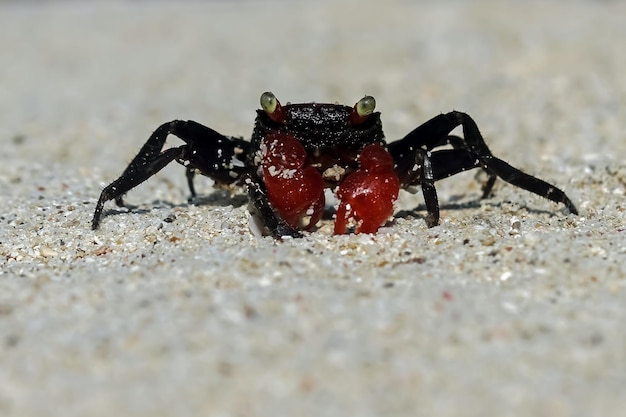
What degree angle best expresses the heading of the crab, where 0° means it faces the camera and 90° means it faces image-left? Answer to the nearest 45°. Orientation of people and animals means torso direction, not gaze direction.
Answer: approximately 0°
